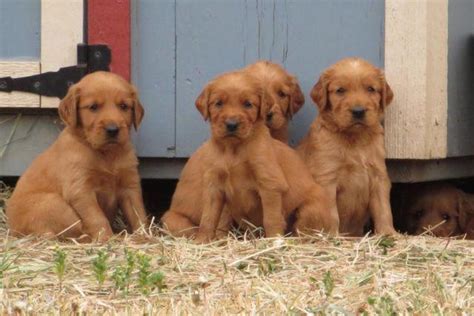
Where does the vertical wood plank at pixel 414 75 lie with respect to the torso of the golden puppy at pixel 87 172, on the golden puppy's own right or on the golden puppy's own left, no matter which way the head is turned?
on the golden puppy's own left

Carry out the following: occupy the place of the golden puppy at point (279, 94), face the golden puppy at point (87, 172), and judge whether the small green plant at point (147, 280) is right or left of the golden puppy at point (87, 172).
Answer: left

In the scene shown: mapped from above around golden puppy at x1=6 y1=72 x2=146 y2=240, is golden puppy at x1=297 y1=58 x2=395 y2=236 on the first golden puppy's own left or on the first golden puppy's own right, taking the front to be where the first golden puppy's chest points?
on the first golden puppy's own left

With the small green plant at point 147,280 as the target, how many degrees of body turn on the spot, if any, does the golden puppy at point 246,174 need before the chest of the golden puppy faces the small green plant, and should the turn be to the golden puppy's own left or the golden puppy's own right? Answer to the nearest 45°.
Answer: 0° — it already faces it

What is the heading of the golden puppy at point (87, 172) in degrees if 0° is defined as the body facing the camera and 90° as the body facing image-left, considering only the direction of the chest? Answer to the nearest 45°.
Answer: approximately 315°

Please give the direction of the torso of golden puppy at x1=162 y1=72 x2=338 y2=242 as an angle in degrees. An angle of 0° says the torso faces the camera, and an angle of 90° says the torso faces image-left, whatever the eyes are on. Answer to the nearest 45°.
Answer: approximately 0°
